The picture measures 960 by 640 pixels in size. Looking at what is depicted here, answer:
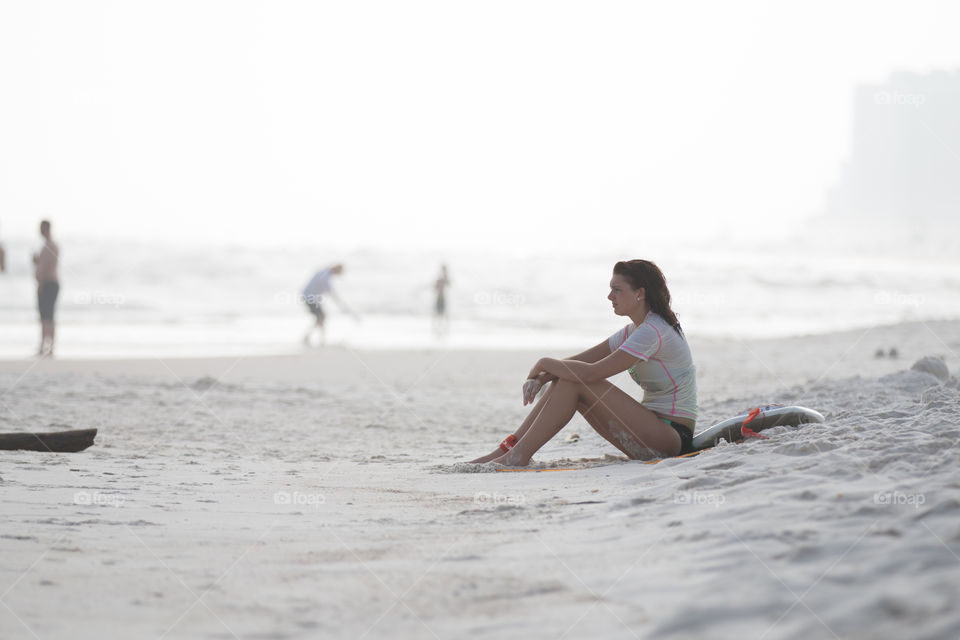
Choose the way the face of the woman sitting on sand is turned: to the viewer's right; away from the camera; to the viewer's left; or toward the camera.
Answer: to the viewer's left

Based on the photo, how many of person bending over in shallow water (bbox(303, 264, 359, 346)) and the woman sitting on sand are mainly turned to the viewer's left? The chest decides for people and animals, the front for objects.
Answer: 1

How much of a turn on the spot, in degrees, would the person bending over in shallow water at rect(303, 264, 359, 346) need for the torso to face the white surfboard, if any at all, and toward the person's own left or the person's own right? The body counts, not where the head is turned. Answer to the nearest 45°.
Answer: approximately 90° to the person's own right

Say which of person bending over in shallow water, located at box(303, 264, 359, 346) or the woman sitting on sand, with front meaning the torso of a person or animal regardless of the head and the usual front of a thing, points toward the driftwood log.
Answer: the woman sitting on sand

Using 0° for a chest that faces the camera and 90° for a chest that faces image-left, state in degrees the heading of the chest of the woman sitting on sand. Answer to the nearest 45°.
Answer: approximately 90°

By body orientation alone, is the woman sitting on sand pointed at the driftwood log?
yes

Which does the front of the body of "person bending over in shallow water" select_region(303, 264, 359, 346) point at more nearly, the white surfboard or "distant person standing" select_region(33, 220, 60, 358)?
the white surfboard

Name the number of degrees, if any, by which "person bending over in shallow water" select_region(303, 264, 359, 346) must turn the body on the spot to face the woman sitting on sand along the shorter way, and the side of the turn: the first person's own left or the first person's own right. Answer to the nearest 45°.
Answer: approximately 90° to the first person's own right

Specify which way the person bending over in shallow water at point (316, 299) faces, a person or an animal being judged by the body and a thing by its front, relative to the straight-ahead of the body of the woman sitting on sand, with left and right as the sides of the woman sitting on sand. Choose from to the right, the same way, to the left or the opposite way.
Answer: the opposite way

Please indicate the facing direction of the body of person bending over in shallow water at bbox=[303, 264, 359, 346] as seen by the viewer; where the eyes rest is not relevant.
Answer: to the viewer's right

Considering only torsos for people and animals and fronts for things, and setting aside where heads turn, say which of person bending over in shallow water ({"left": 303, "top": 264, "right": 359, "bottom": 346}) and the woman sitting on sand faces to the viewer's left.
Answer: the woman sitting on sand
